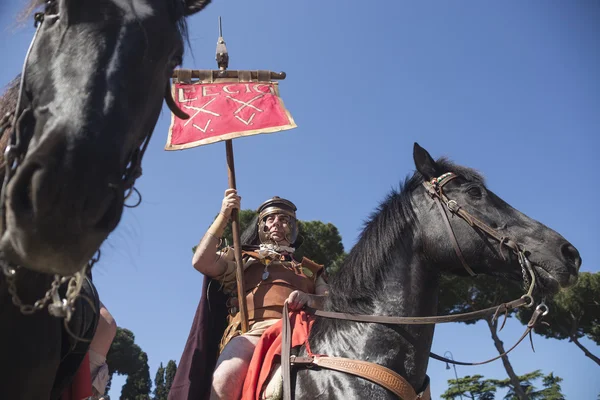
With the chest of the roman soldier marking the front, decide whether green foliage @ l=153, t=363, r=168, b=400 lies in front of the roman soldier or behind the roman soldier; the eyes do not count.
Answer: behind

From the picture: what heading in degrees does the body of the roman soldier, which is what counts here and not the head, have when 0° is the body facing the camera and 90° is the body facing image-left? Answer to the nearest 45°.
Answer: approximately 315°

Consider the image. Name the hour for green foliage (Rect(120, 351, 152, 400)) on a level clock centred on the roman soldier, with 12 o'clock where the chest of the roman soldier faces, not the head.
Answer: The green foliage is roughly at 7 o'clock from the roman soldier.
